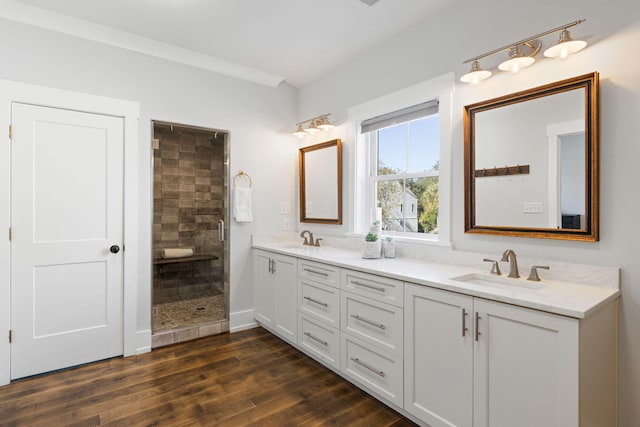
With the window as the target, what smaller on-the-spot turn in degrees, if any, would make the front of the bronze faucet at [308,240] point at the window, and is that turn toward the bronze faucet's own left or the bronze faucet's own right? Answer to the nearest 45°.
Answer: approximately 90° to the bronze faucet's own left

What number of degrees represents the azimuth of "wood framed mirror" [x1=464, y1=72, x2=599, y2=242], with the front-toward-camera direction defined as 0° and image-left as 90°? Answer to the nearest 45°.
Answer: approximately 45°

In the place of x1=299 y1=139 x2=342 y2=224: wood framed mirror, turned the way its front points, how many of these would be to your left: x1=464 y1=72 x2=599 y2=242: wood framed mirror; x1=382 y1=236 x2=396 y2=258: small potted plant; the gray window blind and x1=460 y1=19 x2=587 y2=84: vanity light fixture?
4

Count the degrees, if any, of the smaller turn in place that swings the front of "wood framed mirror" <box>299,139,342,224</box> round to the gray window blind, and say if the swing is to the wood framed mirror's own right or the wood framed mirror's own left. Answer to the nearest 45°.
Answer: approximately 90° to the wood framed mirror's own left

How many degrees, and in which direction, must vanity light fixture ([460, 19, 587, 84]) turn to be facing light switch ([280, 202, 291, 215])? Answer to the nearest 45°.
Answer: approximately 45° to its right

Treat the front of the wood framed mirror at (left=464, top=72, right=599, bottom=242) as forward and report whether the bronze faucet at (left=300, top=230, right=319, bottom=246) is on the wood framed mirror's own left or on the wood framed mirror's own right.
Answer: on the wood framed mirror's own right

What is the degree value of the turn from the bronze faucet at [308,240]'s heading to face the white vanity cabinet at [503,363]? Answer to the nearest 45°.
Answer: approximately 90° to its left

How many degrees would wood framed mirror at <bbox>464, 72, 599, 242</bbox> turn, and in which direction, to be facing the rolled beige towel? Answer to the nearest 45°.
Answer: approximately 45° to its right

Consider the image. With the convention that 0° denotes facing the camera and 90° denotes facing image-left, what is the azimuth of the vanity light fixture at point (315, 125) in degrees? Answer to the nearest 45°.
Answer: approximately 45°

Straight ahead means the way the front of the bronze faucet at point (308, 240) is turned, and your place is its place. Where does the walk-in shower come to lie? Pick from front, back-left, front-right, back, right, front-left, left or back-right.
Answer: right

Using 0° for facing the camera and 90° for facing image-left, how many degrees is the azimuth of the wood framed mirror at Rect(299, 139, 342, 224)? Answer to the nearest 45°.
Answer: approximately 45°

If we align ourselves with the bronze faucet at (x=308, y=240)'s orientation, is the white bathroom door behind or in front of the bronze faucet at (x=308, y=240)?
in front
